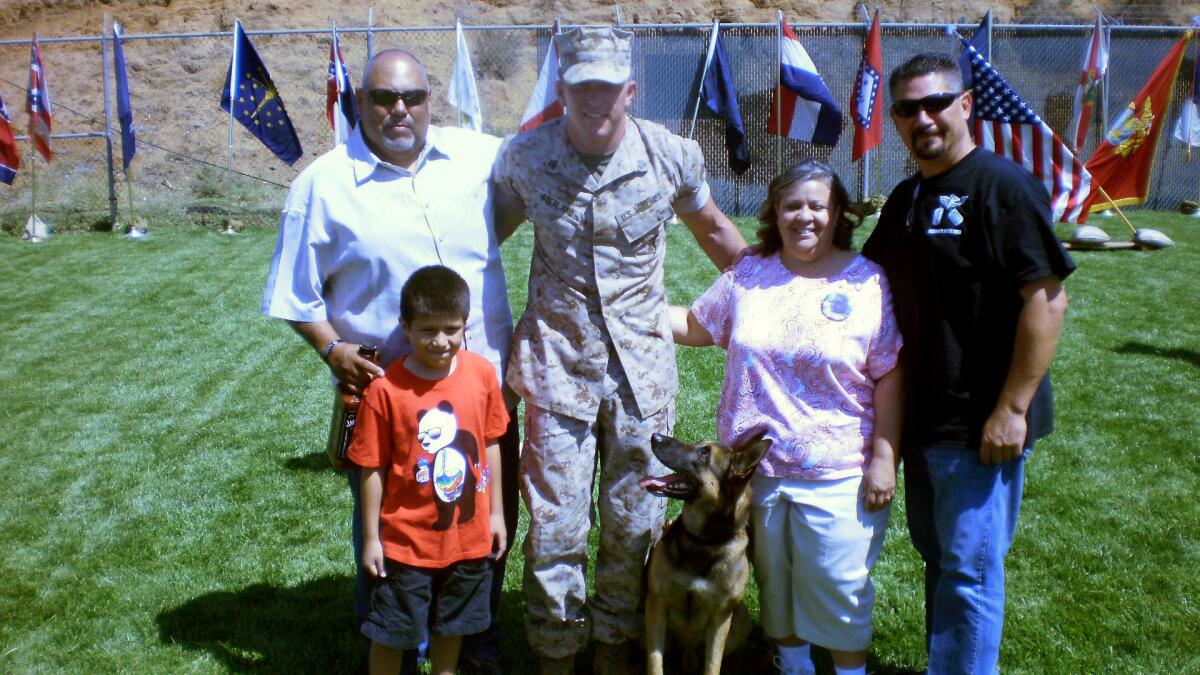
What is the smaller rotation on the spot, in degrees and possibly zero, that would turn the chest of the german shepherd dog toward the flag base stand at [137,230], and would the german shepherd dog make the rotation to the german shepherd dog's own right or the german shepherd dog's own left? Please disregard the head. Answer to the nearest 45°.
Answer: approximately 135° to the german shepherd dog's own right

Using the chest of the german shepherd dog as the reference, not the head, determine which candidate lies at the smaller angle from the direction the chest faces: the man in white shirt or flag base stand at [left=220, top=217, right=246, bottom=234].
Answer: the man in white shirt

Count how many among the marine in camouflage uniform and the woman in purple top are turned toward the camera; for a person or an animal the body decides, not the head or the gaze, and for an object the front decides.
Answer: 2

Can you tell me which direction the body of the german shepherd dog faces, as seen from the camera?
toward the camera

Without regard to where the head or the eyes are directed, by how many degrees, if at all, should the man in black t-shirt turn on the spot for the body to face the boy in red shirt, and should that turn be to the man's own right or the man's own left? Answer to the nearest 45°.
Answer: approximately 45° to the man's own right

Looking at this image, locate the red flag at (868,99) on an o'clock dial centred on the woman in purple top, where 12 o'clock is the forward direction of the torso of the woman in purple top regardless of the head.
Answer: The red flag is roughly at 6 o'clock from the woman in purple top.

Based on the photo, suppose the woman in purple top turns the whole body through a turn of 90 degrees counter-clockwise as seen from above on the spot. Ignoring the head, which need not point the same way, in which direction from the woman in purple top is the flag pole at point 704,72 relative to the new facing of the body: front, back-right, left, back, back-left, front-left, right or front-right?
left

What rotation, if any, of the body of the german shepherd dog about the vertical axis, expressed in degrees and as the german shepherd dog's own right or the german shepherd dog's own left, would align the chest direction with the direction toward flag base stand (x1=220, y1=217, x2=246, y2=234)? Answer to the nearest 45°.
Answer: approximately 135° to the german shepherd dog's own right

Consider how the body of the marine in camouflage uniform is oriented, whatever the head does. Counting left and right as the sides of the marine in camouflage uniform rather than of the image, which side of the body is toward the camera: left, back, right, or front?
front

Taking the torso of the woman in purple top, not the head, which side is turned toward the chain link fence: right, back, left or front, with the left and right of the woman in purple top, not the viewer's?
back

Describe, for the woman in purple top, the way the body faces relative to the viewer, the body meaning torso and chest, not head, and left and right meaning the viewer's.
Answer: facing the viewer

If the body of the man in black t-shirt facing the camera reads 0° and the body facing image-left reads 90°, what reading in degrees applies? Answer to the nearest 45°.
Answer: approximately 45°

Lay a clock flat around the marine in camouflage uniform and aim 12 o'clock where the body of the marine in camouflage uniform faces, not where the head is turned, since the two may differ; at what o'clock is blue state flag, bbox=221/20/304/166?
The blue state flag is roughly at 5 o'clock from the marine in camouflage uniform.
